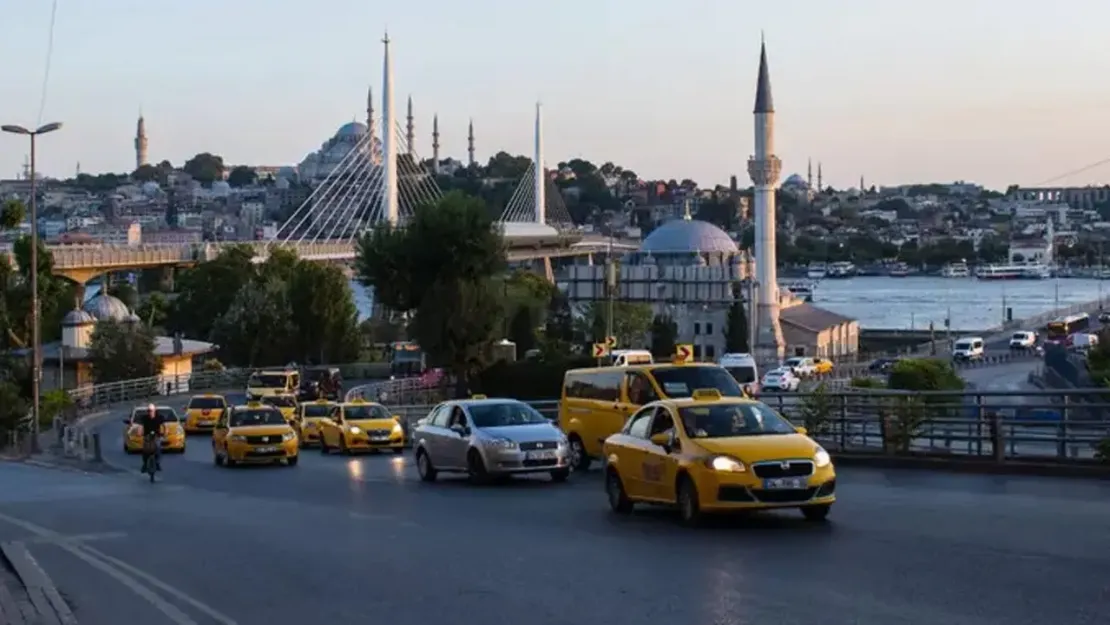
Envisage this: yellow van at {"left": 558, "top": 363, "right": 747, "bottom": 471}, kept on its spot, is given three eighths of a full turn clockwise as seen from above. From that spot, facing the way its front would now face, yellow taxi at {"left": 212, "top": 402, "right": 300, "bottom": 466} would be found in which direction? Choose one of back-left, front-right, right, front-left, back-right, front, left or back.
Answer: front-right

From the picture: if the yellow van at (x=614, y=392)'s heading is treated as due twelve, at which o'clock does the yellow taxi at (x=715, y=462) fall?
the yellow taxi at (x=715, y=462) is roughly at 1 o'clock from the yellow van at (x=614, y=392).

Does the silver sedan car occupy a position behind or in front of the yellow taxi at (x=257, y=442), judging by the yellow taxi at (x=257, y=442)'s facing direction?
in front

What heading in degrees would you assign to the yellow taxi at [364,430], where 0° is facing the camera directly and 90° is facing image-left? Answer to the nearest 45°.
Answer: approximately 315°

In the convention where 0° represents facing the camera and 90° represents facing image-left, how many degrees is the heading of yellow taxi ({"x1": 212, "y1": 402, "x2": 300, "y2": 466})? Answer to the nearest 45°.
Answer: approximately 0°

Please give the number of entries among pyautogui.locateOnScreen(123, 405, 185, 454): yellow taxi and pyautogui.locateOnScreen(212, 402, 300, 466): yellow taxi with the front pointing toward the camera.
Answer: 2

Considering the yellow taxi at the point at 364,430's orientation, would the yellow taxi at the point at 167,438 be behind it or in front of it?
behind

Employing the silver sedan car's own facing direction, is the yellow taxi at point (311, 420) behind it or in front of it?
behind

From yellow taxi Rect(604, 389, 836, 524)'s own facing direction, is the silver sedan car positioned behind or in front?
behind

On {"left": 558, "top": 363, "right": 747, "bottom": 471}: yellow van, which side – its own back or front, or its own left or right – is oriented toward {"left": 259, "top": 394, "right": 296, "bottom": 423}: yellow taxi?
back
